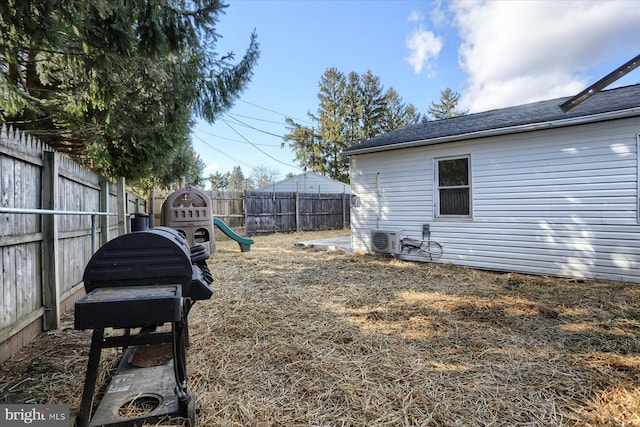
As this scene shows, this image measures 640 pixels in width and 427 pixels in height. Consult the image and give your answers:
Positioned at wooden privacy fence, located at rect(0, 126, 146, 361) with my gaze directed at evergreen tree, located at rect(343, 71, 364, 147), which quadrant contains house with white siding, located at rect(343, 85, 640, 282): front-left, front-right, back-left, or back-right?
front-right

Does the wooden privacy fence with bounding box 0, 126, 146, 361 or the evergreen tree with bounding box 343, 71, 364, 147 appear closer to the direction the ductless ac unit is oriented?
the wooden privacy fence

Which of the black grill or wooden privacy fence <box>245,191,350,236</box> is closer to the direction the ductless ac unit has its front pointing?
the black grill

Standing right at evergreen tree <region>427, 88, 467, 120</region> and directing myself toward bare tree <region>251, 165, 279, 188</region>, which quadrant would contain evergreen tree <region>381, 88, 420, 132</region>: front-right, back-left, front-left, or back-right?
front-left

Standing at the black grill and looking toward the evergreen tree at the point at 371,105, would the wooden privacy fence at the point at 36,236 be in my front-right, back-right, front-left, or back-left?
front-left

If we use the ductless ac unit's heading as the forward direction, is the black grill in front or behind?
in front

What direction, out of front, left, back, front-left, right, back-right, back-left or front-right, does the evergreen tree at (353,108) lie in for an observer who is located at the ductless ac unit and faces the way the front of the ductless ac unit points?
back-right

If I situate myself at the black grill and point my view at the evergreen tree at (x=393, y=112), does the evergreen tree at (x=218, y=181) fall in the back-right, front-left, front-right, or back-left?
front-left

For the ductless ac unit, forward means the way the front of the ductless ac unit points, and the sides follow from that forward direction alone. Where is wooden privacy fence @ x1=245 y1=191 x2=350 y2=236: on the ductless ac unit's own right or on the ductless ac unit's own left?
on the ductless ac unit's own right

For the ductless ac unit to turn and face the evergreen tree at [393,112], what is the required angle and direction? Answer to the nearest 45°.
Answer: approximately 135° to its right

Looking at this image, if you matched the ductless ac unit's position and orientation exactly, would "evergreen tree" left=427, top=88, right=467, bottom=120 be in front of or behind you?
behind

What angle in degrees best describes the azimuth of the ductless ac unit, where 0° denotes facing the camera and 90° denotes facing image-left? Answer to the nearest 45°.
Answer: approximately 45°

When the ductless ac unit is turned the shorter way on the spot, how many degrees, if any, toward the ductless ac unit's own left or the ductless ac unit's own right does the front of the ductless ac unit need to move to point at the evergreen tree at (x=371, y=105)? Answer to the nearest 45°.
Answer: approximately 135° to the ductless ac unit's own right

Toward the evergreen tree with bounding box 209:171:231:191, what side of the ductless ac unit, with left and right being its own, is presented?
right
